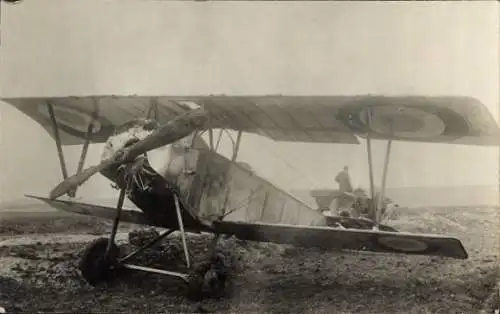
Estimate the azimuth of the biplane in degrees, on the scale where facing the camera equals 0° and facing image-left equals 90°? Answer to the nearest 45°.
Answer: approximately 45°
